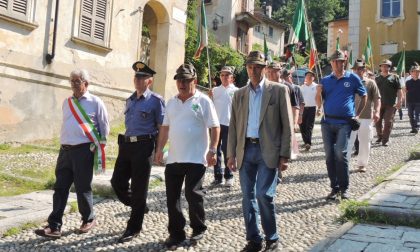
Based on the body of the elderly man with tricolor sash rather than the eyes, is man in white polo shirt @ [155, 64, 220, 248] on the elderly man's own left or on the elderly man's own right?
on the elderly man's own left

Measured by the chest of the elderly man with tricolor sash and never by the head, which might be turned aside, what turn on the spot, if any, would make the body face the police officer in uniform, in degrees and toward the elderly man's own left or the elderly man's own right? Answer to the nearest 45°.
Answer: approximately 135° to the elderly man's own left

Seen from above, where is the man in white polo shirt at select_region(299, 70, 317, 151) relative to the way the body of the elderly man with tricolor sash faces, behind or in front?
behind

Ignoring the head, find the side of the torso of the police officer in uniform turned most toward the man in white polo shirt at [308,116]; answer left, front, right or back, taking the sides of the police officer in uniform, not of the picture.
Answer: back

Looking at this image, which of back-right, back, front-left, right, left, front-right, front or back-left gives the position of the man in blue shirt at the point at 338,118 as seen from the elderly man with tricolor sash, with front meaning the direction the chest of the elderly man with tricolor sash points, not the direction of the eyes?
back-left

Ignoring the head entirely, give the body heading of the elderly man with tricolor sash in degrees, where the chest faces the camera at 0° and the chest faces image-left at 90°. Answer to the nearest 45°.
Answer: approximately 45°

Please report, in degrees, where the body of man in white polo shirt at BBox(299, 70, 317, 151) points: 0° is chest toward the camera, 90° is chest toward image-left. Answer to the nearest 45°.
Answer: approximately 0°

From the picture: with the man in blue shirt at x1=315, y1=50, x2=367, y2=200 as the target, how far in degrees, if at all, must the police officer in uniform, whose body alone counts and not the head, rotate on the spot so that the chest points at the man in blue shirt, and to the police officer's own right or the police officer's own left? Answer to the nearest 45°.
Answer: approximately 135° to the police officer's own left
